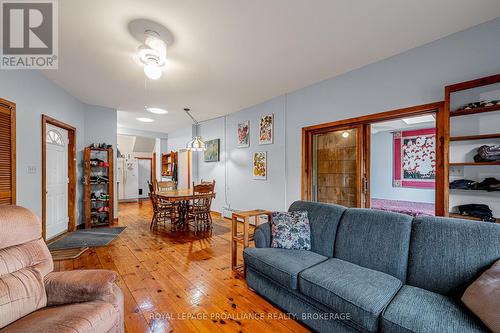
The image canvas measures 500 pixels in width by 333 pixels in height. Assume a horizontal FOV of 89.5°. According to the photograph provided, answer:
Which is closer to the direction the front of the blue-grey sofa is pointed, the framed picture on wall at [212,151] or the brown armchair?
the brown armchair

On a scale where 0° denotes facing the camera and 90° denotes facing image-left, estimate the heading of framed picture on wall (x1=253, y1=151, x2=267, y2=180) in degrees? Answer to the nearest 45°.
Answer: approximately 45°

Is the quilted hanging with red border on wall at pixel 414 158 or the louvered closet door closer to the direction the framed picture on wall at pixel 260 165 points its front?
the louvered closet door

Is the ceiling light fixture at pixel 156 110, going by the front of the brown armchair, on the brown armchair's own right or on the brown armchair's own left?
on the brown armchair's own left

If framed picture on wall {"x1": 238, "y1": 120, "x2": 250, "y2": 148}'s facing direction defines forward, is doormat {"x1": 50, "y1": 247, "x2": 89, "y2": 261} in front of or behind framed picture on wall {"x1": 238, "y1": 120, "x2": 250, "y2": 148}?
in front

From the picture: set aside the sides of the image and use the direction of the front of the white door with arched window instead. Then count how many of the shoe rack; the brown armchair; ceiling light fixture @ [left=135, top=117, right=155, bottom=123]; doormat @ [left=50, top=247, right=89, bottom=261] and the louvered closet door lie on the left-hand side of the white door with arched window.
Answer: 2

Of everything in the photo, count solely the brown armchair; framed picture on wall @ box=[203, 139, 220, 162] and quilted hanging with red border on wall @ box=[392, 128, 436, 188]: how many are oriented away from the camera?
0

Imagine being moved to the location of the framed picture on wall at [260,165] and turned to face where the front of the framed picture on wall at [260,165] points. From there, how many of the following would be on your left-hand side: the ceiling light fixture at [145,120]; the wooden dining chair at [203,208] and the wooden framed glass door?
1

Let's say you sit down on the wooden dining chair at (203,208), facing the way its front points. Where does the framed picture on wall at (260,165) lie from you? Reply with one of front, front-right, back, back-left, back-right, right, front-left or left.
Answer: back-right

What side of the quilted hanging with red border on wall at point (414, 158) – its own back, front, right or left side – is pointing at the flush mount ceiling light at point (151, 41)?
front

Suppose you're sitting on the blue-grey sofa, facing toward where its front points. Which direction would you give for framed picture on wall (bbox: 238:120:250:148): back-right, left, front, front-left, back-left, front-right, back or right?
right

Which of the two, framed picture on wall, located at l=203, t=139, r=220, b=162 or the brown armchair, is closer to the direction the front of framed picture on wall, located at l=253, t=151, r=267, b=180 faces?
the brown armchair

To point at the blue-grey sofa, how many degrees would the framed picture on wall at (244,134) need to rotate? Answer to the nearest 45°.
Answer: approximately 45° to its left
